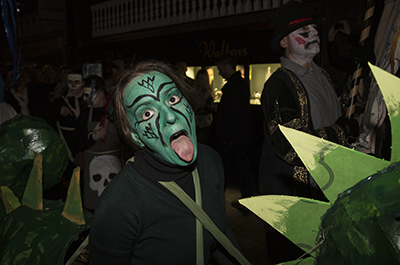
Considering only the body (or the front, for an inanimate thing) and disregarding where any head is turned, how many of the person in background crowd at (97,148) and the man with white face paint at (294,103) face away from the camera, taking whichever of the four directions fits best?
0

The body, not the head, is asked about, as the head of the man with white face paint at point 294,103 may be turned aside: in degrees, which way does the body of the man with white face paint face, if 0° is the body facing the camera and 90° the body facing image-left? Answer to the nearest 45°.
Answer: approximately 315°

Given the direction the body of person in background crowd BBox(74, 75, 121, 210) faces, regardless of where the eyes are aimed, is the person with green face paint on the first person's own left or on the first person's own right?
on the first person's own left

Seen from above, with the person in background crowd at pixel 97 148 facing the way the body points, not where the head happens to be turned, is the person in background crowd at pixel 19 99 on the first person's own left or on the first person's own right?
on the first person's own right

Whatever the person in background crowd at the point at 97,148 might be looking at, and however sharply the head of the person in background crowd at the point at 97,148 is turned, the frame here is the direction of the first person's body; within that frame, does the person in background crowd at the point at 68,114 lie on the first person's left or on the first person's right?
on the first person's right

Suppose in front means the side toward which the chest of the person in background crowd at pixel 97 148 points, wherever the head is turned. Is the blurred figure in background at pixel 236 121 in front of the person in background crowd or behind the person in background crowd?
behind

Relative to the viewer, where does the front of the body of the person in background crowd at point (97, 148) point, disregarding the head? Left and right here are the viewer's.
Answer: facing the viewer and to the left of the viewer

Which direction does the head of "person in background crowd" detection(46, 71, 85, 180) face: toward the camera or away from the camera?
toward the camera

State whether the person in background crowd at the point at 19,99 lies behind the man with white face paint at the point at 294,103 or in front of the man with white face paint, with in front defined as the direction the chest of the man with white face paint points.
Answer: behind

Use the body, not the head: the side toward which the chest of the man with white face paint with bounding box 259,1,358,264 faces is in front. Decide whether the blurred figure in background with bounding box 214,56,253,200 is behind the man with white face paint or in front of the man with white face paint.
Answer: behind
